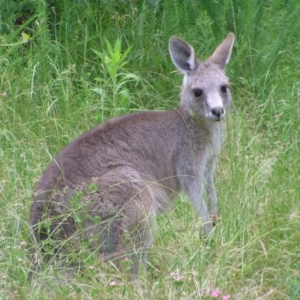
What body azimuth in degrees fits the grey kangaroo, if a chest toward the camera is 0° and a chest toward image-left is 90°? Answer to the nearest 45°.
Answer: approximately 270°
